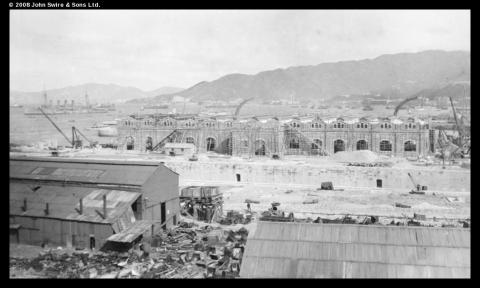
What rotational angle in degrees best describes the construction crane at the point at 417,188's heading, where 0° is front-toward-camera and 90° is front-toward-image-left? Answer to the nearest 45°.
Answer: approximately 90°

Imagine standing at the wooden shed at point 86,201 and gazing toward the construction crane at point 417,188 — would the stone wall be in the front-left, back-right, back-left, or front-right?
front-left

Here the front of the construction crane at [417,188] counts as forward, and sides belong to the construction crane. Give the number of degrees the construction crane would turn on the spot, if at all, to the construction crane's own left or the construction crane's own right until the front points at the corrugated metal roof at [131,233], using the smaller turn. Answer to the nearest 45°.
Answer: approximately 45° to the construction crane's own left

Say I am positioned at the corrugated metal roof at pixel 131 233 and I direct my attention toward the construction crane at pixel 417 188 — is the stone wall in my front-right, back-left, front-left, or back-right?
front-left

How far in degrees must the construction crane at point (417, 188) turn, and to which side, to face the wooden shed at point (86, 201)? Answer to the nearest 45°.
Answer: approximately 45° to its left
